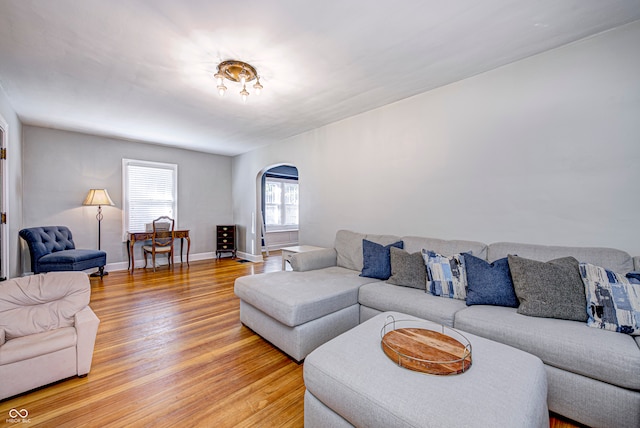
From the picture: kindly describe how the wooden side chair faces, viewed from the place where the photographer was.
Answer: facing away from the viewer and to the left of the viewer

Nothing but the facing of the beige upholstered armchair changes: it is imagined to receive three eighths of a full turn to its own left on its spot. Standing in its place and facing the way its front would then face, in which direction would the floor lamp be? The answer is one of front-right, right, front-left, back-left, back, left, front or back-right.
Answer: front

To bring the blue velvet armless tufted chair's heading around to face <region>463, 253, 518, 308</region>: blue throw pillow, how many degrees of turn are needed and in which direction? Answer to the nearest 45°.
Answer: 0° — it already faces it

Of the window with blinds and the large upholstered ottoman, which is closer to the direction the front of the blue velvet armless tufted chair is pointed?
the large upholstered ottoman

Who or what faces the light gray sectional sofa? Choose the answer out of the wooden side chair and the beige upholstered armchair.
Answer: the beige upholstered armchair

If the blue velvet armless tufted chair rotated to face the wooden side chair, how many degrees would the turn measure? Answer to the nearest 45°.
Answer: approximately 45° to its left

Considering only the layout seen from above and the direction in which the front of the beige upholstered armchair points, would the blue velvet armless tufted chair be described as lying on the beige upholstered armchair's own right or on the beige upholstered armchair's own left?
on the beige upholstered armchair's own left

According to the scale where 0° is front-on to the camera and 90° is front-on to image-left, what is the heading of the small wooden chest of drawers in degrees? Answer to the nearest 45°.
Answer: approximately 0°

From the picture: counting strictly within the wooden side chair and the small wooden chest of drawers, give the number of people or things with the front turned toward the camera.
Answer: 1

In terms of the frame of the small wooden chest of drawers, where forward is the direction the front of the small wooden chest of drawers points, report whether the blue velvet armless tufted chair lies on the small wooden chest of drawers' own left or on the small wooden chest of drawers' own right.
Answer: on the small wooden chest of drawers' own right

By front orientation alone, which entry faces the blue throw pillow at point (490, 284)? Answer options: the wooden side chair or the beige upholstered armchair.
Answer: the beige upholstered armchair

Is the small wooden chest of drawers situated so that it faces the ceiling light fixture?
yes

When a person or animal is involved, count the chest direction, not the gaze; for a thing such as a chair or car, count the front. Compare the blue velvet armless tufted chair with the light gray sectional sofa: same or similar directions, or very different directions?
very different directions
